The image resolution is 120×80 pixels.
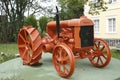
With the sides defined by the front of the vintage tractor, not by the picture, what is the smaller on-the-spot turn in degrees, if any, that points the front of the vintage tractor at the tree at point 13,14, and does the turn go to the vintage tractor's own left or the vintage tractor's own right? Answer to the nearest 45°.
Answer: approximately 135° to the vintage tractor's own left

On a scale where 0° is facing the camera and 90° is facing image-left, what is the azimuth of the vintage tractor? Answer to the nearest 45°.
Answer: approximately 315°
